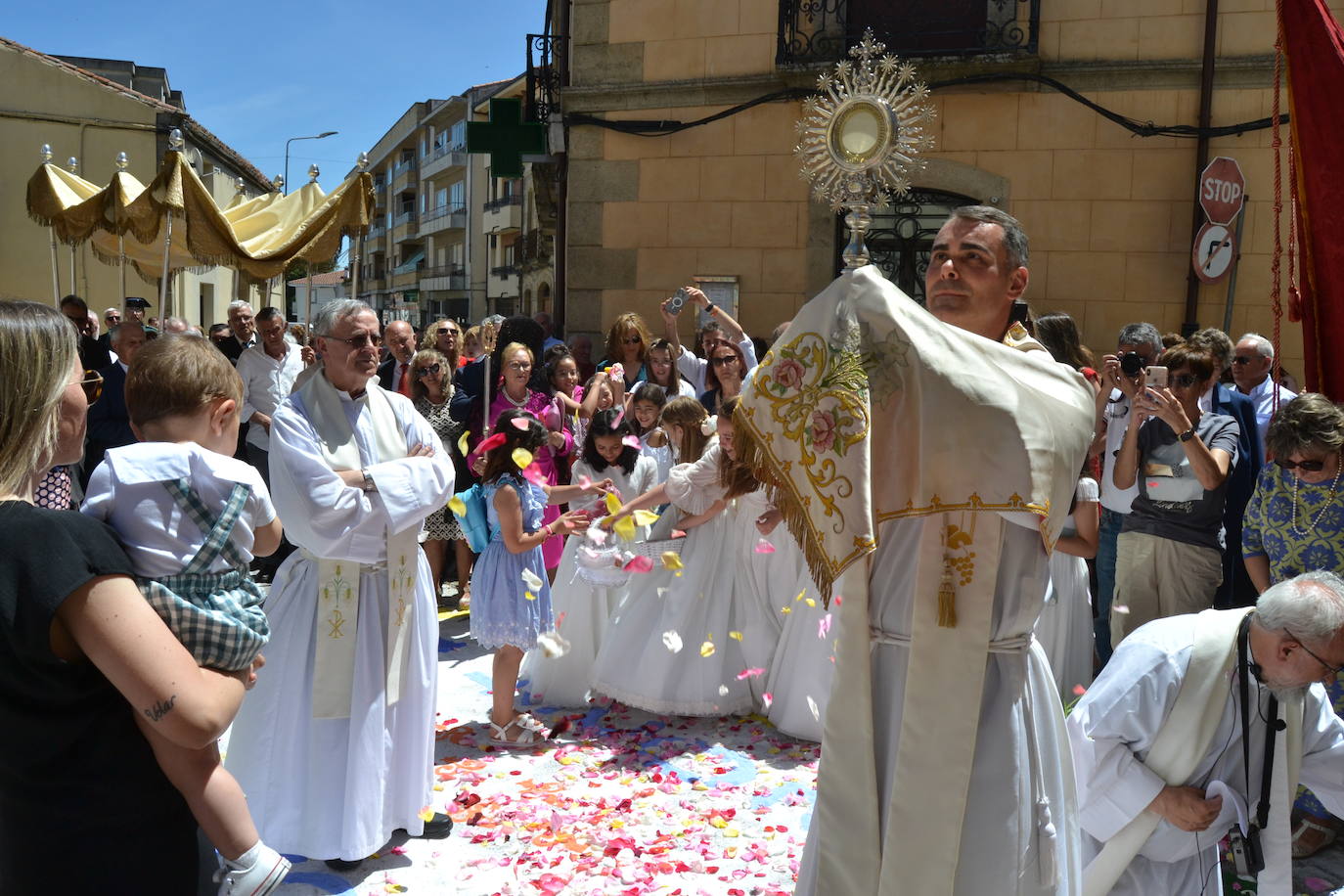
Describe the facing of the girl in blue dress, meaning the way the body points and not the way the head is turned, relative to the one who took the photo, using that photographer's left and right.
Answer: facing to the right of the viewer

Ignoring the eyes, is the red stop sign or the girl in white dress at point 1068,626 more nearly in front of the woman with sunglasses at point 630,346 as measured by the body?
the girl in white dress

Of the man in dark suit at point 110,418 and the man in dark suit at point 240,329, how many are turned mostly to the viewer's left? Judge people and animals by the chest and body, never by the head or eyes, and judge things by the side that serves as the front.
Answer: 0

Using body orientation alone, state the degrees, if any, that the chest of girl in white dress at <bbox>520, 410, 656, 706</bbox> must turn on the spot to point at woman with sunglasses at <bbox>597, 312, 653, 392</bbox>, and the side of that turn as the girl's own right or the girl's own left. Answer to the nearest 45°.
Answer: approximately 180°

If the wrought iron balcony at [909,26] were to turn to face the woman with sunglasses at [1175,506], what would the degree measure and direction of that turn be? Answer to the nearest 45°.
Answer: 0° — it already faces them

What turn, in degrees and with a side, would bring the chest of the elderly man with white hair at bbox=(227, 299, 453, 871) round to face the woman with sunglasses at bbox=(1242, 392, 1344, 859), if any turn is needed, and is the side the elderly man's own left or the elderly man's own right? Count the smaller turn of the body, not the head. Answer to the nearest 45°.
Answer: approximately 45° to the elderly man's own left

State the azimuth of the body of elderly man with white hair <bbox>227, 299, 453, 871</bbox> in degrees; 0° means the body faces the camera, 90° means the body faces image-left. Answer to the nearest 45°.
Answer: approximately 315°

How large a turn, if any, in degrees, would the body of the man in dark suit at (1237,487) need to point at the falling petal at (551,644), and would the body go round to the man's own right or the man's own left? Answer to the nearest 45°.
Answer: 0° — they already face it
